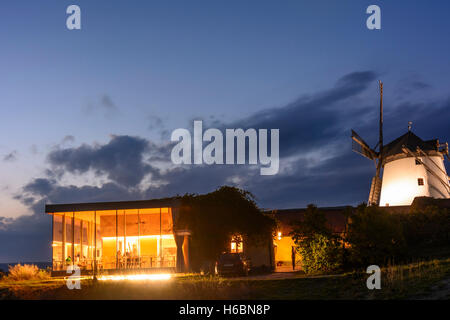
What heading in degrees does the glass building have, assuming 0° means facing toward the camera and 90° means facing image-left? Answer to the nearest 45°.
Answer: approximately 0°

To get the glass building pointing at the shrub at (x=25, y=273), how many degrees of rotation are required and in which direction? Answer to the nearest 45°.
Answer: approximately 45° to its right

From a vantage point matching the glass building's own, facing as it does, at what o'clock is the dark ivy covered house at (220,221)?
The dark ivy covered house is roughly at 10 o'clock from the glass building.
